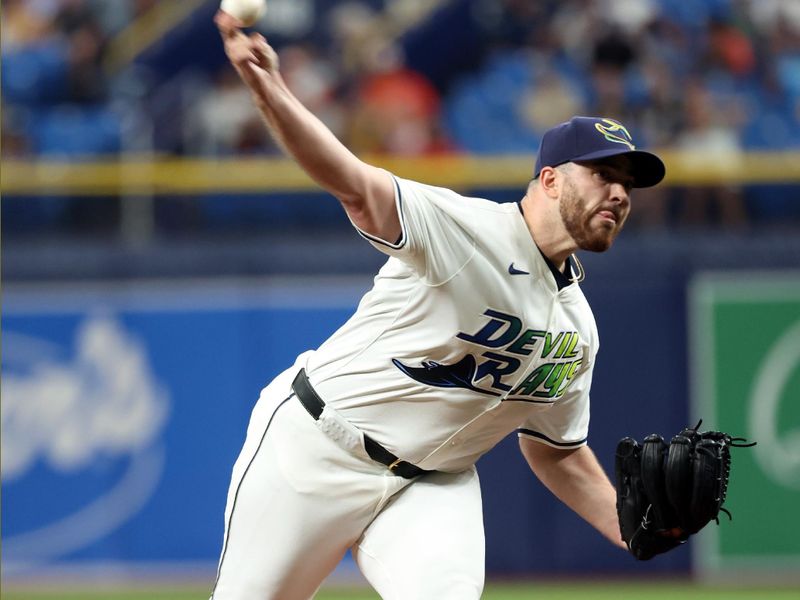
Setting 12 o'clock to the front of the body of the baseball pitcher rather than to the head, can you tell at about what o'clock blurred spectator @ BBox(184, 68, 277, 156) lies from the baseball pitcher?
The blurred spectator is roughly at 7 o'clock from the baseball pitcher.

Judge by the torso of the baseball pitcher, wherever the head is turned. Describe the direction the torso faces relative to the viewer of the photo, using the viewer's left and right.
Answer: facing the viewer and to the right of the viewer

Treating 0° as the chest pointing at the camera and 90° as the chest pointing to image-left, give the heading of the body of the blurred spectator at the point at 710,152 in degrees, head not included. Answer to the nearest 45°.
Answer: approximately 0°

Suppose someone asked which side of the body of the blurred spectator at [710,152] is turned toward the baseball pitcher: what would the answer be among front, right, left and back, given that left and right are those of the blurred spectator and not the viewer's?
front

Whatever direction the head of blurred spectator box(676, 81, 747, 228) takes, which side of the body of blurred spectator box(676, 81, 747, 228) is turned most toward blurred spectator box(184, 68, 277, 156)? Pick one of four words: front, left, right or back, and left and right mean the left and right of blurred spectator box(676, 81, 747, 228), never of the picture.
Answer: right

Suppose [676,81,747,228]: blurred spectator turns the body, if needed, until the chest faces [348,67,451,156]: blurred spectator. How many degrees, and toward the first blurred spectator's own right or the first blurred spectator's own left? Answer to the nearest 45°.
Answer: approximately 90° to the first blurred spectator's own right

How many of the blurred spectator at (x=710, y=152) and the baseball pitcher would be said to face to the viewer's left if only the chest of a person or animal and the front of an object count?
0

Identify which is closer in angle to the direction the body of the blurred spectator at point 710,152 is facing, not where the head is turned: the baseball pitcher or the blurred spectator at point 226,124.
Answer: the baseball pitcher
